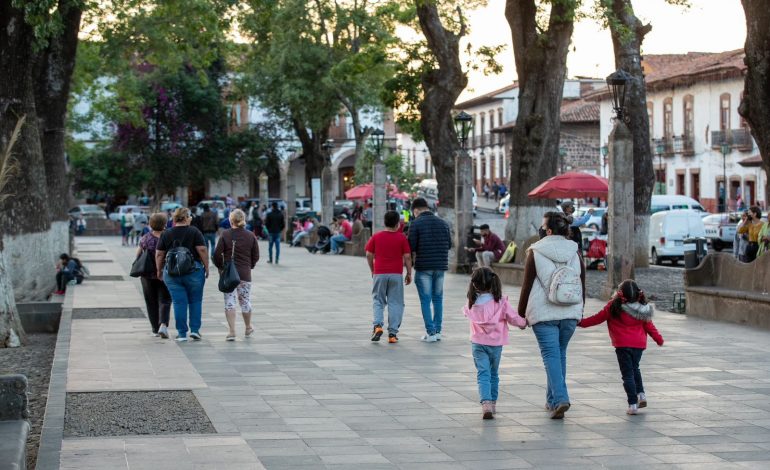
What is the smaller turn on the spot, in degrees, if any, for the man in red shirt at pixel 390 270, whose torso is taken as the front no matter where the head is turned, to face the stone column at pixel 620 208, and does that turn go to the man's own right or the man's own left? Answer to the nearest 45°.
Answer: approximately 45° to the man's own right

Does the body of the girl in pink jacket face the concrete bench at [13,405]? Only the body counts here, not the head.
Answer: no

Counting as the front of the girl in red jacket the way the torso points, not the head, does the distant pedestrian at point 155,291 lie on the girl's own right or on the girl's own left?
on the girl's own left

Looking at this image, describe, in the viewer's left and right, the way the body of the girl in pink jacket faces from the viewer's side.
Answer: facing away from the viewer

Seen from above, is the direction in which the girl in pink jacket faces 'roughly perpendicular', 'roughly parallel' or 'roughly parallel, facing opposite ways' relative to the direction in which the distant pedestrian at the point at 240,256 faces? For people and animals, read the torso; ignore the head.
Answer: roughly parallel

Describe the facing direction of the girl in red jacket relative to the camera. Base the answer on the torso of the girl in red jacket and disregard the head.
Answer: away from the camera

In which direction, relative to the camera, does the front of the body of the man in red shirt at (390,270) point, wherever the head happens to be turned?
away from the camera

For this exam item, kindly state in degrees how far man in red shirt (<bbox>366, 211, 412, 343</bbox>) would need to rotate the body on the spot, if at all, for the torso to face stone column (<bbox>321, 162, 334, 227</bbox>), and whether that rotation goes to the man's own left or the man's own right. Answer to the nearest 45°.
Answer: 0° — they already face it

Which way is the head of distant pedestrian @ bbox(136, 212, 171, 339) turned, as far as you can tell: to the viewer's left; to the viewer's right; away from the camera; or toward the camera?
away from the camera

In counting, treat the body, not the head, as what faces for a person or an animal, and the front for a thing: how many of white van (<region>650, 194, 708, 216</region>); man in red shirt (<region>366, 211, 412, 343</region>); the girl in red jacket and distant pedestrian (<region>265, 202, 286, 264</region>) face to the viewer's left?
0

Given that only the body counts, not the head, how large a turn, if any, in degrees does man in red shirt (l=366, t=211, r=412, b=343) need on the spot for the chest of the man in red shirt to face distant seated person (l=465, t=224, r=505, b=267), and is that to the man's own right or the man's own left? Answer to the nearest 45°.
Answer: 0° — they already face them

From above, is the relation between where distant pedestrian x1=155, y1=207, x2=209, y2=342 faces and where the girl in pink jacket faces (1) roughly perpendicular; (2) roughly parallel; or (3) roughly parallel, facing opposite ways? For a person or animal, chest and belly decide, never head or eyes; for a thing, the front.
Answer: roughly parallel

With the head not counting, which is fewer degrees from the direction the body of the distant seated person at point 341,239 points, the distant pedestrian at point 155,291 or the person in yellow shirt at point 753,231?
the distant pedestrian

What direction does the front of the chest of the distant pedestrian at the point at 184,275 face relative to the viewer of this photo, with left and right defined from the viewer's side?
facing away from the viewer

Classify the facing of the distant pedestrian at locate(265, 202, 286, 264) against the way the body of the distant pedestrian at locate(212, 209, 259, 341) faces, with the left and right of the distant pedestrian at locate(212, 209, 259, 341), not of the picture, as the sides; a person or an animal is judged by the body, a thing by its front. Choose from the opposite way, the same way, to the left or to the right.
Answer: the same way
